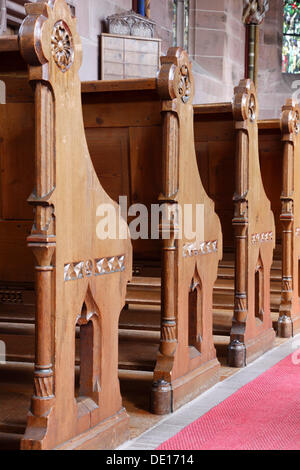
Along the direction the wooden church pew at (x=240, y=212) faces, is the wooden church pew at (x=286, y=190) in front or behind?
in front

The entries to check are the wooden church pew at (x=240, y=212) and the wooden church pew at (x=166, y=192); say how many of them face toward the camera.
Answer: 0

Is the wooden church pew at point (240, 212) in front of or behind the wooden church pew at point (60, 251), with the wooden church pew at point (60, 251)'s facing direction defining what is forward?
in front

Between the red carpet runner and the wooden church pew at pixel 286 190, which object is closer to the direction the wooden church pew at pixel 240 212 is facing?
the wooden church pew

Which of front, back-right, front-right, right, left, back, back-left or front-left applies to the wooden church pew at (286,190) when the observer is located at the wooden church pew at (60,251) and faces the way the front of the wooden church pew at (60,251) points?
front

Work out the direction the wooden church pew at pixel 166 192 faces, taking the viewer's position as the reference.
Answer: facing away from the viewer and to the right of the viewer

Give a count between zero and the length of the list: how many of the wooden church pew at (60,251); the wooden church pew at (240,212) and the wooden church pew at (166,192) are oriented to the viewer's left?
0

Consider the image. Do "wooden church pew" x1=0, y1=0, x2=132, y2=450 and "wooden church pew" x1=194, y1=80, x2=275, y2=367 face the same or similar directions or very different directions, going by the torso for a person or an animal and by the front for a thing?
same or similar directions

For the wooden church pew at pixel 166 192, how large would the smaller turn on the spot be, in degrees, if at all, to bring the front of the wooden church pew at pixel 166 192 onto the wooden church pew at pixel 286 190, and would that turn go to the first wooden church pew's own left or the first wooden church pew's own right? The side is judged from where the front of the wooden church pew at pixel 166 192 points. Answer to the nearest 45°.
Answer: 0° — it already faces it

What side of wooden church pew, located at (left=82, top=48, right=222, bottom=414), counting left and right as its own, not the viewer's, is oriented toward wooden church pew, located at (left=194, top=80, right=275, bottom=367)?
front

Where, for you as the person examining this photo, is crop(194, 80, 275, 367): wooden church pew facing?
facing away from the viewer and to the right of the viewer

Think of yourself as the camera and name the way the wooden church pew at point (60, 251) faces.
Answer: facing away from the viewer and to the right of the viewer

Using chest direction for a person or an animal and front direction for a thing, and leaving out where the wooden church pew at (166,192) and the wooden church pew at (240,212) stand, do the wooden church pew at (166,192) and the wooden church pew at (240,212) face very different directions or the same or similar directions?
same or similar directions

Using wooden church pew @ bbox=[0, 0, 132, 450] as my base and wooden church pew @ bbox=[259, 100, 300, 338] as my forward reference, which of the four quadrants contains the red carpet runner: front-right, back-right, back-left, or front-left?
front-right

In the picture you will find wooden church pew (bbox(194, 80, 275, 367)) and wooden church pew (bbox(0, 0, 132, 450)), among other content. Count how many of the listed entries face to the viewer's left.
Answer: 0
